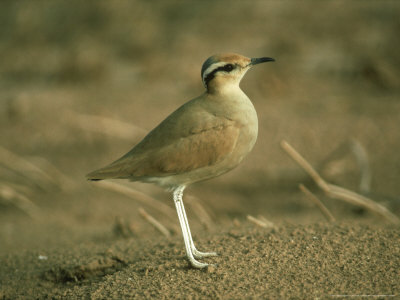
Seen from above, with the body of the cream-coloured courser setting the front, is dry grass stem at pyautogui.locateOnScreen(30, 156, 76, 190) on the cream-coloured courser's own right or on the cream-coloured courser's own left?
on the cream-coloured courser's own left

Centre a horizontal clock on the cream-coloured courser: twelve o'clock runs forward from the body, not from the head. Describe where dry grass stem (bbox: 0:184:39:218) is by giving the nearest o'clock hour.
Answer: The dry grass stem is roughly at 8 o'clock from the cream-coloured courser.

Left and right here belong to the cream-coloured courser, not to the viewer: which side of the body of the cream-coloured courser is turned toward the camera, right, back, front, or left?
right

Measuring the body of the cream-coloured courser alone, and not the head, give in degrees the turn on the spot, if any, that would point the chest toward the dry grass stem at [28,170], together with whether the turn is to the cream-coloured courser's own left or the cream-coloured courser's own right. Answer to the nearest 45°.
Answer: approximately 135° to the cream-coloured courser's own left

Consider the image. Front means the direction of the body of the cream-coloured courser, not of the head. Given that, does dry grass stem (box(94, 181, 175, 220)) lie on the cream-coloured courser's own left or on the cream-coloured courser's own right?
on the cream-coloured courser's own left

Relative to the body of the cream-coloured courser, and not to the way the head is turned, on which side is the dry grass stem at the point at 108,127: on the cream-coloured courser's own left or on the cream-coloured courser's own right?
on the cream-coloured courser's own left
